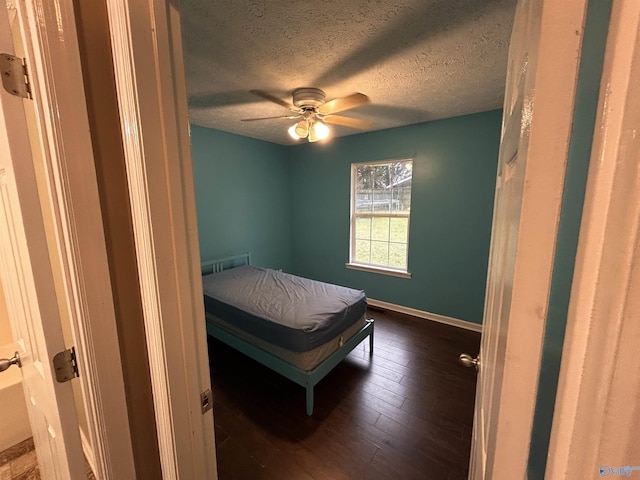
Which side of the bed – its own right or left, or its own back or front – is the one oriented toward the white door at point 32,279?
right

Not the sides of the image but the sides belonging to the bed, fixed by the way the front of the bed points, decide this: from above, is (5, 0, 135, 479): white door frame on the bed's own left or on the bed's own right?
on the bed's own right

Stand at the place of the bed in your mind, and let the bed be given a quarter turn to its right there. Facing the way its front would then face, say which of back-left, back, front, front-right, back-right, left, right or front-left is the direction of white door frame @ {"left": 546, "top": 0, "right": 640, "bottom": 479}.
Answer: front-left

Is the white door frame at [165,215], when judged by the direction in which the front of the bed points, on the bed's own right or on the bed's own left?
on the bed's own right

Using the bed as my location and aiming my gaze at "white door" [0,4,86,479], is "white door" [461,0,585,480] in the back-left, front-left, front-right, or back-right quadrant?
front-left

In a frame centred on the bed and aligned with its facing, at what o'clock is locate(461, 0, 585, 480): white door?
The white door is roughly at 1 o'clock from the bed.

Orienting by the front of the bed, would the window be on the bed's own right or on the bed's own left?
on the bed's own left

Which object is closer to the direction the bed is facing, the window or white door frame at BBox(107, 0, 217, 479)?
the white door frame

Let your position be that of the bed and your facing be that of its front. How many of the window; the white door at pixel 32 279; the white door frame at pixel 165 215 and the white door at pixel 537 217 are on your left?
1

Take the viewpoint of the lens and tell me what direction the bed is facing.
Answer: facing the viewer and to the right of the viewer
